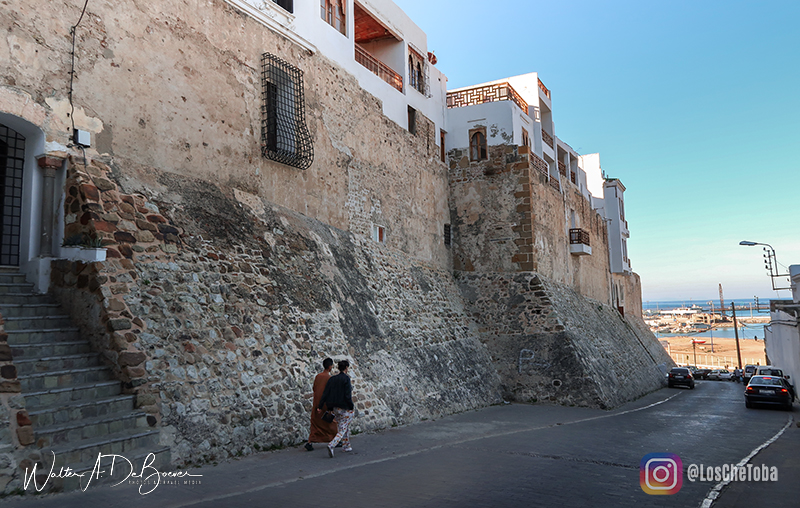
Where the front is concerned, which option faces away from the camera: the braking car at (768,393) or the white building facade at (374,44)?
the braking car

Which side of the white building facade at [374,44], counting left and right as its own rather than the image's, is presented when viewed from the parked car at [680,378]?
left

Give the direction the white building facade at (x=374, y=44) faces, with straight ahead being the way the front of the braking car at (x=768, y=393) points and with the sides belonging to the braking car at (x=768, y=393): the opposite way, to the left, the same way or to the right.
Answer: to the right

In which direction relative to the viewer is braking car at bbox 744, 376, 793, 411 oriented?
away from the camera

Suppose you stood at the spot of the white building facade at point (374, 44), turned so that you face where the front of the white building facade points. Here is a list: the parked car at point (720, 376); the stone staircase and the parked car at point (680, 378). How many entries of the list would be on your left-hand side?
2

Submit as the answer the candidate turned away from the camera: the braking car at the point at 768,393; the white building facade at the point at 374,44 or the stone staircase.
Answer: the braking car

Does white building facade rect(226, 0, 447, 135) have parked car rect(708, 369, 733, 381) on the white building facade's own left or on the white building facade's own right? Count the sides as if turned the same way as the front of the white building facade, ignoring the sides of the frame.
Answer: on the white building facade's own left

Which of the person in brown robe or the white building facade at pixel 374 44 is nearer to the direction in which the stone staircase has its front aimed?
the person in brown robe

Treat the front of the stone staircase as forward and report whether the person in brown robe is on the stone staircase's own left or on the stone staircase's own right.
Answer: on the stone staircase's own left

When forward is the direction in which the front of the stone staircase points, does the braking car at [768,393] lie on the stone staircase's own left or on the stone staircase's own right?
on the stone staircase's own left
